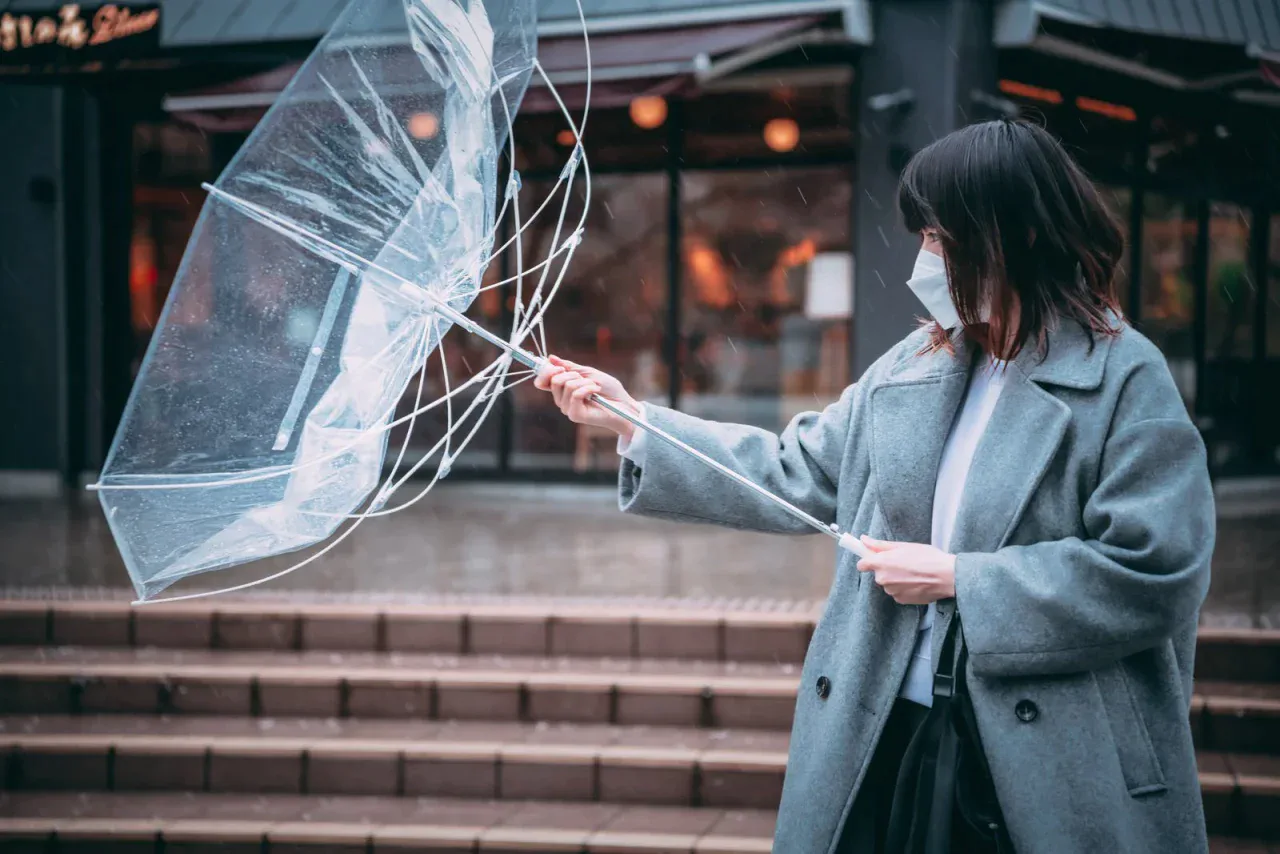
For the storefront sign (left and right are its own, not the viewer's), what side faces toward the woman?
front

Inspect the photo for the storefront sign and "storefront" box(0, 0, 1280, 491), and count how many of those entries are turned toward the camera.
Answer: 2

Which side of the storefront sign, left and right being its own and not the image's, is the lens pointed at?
front

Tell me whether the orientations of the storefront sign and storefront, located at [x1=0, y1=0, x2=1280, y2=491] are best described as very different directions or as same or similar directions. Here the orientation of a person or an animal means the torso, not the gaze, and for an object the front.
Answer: same or similar directions

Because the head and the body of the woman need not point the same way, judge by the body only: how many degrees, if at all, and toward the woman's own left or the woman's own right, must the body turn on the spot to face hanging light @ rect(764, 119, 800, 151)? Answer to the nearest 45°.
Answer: approximately 135° to the woman's own right

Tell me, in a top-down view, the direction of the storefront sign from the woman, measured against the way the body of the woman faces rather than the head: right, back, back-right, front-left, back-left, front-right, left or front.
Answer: right

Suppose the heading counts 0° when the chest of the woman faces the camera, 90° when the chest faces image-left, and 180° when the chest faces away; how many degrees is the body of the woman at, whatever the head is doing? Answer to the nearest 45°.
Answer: approximately 45°

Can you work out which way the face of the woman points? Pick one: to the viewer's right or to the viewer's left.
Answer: to the viewer's left

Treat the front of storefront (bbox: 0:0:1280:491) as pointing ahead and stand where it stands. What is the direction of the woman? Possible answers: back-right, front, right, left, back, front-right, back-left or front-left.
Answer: front
